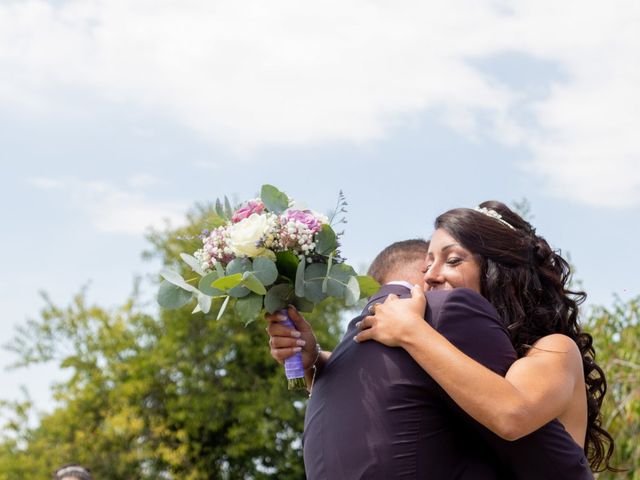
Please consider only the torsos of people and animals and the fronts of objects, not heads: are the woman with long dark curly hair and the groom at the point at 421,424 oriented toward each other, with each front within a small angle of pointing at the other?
yes

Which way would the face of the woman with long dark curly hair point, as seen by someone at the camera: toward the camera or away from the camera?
toward the camera

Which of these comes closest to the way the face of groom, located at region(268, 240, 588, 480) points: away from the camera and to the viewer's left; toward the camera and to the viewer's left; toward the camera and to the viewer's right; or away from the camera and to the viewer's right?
away from the camera and to the viewer's right

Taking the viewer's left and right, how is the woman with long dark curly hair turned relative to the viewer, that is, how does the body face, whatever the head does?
facing the viewer and to the left of the viewer

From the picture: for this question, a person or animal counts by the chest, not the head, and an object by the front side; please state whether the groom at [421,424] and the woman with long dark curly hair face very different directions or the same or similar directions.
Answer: very different directions

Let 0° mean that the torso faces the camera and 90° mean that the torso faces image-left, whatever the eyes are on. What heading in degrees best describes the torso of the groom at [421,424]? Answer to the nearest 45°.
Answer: approximately 225°
